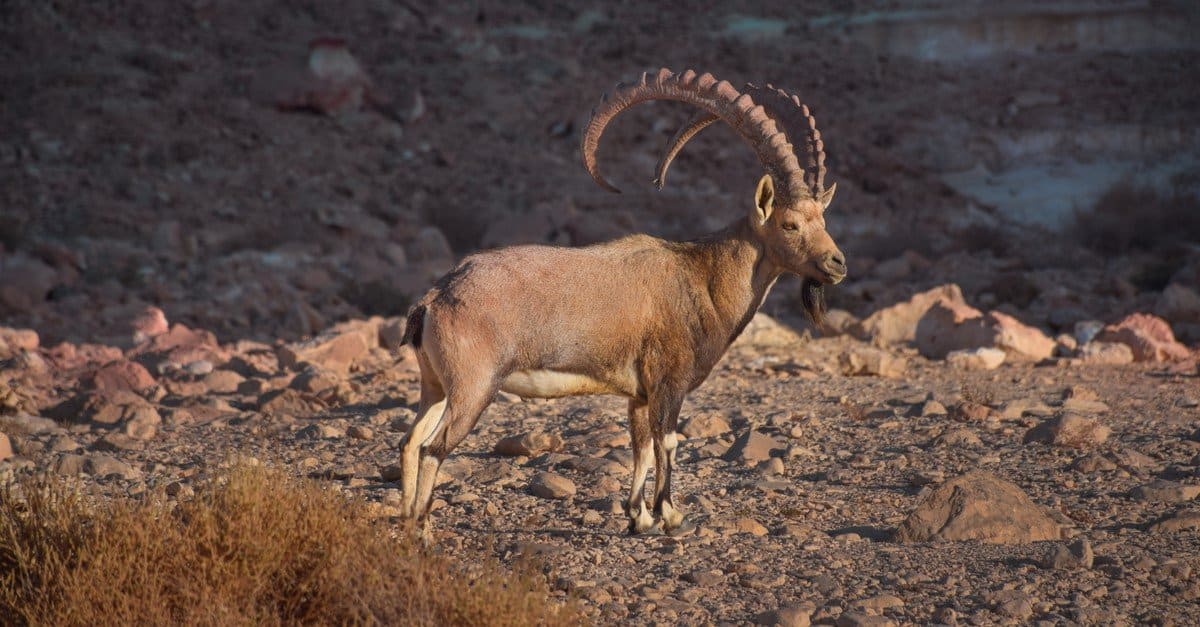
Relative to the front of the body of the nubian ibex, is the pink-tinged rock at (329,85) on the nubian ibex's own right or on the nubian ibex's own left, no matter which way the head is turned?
on the nubian ibex's own left

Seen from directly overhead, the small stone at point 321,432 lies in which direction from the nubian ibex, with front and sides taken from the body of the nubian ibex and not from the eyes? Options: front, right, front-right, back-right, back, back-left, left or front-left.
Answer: back-left

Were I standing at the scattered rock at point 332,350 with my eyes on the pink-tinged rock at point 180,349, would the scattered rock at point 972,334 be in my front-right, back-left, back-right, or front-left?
back-right

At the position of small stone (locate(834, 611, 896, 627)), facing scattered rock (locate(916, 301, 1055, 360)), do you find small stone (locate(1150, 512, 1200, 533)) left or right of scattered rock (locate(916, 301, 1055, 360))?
right

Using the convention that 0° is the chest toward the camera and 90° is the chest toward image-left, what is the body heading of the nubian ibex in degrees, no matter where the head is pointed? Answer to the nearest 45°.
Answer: approximately 270°

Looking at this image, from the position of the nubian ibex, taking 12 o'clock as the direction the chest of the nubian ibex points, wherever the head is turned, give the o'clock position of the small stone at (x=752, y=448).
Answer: The small stone is roughly at 10 o'clock from the nubian ibex.

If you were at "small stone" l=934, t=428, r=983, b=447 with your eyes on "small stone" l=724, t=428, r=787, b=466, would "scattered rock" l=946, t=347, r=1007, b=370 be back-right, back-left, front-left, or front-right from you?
back-right

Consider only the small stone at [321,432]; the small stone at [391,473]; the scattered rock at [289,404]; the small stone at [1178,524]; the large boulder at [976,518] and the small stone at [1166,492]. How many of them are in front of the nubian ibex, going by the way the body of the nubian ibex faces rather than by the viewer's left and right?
3

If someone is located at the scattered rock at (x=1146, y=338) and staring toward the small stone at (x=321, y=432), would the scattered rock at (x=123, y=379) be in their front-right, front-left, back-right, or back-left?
front-right

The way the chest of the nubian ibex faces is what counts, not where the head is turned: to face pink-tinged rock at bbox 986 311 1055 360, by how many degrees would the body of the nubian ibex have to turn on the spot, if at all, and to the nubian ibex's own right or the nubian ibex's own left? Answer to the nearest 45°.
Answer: approximately 45° to the nubian ibex's own left

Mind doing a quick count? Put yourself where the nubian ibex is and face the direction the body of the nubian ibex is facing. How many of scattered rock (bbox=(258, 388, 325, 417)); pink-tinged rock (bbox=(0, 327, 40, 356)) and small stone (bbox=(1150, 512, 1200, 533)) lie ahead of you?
1

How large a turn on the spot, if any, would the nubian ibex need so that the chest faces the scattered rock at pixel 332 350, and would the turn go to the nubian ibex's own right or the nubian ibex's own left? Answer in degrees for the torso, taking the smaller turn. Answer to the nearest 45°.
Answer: approximately 135° to the nubian ibex's own left

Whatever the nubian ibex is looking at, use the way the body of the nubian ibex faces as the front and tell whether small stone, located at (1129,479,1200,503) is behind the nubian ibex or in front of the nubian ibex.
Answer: in front

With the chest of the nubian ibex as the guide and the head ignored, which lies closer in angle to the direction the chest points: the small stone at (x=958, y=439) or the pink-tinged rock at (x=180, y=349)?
the small stone

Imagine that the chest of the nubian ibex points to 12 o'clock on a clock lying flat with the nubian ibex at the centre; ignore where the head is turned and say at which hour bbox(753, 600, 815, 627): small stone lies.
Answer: The small stone is roughly at 2 o'clock from the nubian ibex.

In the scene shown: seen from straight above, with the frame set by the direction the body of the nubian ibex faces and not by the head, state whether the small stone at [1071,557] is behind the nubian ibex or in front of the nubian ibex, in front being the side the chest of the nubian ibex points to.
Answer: in front

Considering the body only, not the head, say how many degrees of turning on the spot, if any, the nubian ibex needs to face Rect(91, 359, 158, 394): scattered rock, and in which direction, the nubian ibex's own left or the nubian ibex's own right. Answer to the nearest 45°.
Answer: approximately 135° to the nubian ibex's own left

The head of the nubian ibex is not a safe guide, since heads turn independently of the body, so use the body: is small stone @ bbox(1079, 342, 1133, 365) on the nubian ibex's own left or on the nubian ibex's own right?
on the nubian ibex's own left

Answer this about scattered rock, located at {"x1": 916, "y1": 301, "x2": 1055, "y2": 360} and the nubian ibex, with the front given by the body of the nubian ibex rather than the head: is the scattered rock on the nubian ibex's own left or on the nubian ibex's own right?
on the nubian ibex's own left

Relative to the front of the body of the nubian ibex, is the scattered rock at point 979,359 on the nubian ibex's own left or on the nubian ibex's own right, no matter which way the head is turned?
on the nubian ibex's own left
